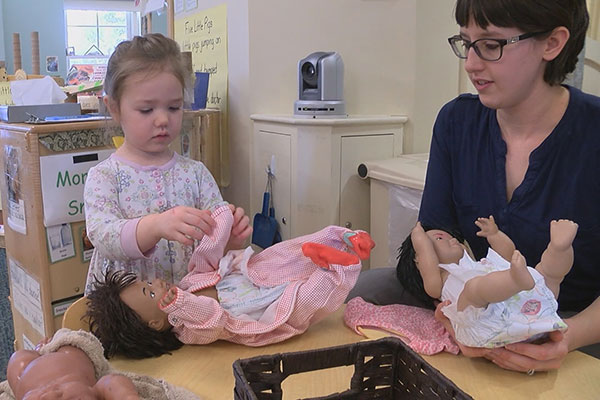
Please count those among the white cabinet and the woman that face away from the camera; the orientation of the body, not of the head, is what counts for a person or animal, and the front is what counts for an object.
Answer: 0

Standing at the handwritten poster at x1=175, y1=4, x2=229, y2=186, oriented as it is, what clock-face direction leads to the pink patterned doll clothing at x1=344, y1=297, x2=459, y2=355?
The pink patterned doll clothing is roughly at 10 o'clock from the handwritten poster.

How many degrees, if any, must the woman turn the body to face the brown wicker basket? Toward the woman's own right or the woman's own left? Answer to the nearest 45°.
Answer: approximately 45° to the woman's own left

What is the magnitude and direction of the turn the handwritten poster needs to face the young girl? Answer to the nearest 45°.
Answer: approximately 45° to its left

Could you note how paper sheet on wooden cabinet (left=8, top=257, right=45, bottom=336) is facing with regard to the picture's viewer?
facing the viewer and to the left of the viewer

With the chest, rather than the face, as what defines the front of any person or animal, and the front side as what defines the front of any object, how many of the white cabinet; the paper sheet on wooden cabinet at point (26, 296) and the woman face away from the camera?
0

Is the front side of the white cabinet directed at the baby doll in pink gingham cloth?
yes

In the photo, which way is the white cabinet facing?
toward the camera

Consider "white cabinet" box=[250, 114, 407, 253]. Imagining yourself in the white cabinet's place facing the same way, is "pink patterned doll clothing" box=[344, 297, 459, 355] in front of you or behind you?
in front

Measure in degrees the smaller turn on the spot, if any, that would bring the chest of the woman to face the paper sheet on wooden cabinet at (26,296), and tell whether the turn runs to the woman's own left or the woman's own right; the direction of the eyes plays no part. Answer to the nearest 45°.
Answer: approximately 45° to the woman's own right

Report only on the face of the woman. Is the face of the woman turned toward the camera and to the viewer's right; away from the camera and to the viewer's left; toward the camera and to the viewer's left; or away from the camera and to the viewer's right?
toward the camera and to the viewer's left

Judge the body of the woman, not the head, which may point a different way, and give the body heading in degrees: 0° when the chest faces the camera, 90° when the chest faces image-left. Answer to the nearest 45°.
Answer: approximately 45°

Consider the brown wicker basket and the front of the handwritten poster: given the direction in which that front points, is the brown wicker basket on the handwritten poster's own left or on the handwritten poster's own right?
on the handwritten poster's own left
